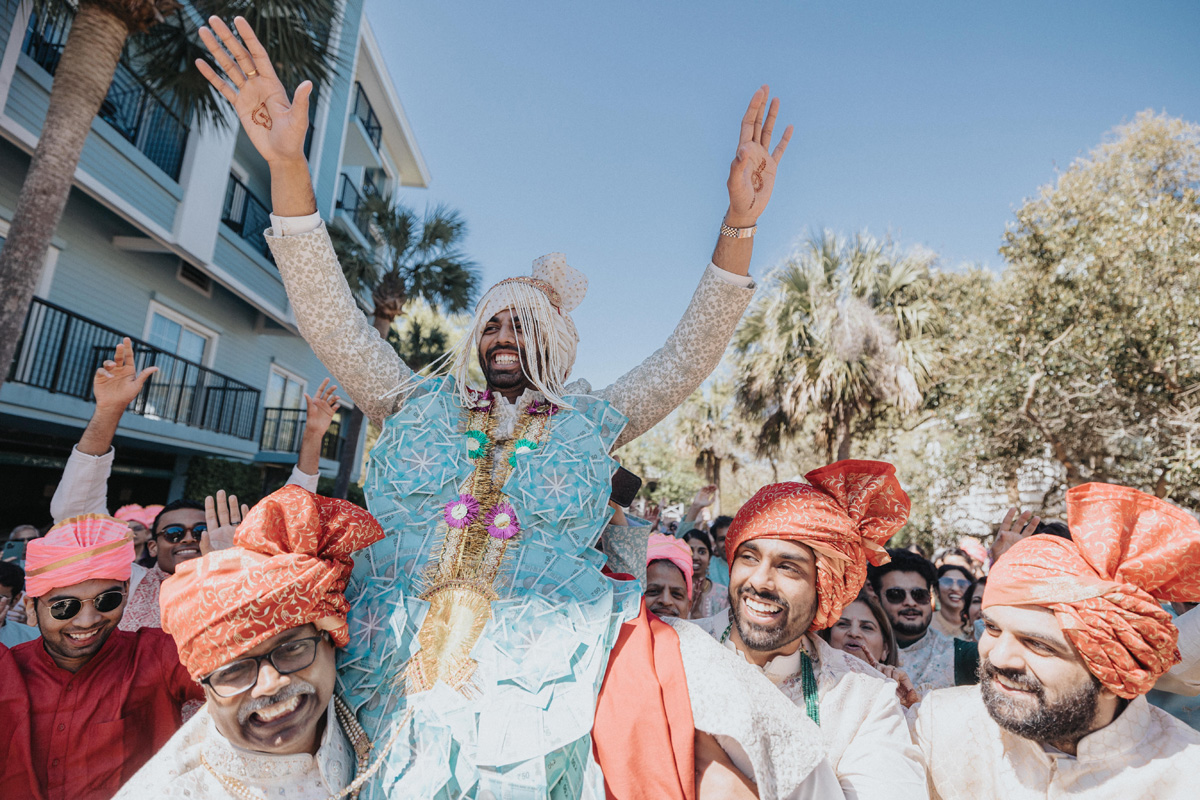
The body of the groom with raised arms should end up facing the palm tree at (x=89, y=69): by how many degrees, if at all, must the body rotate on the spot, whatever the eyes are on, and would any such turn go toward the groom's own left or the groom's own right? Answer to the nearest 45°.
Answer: approximately 135° to the groom's own right

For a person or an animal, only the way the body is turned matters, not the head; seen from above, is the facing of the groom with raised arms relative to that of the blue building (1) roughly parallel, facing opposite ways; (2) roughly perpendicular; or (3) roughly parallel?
roughly perpendicular

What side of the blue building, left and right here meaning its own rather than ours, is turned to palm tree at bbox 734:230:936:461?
front

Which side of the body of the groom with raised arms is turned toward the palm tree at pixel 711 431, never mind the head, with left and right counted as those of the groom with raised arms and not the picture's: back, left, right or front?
back

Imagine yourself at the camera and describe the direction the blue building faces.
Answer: facing the viewer and to the right of the viewer

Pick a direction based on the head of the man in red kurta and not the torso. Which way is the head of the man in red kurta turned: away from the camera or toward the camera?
toward the camera

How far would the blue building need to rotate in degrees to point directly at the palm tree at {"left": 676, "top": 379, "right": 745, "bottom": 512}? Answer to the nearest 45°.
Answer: approximately 45° to its left

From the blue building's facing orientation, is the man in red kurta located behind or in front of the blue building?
in front

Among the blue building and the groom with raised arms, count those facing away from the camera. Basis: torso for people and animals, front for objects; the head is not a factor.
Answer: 0

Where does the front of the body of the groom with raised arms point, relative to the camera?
toward the camera
